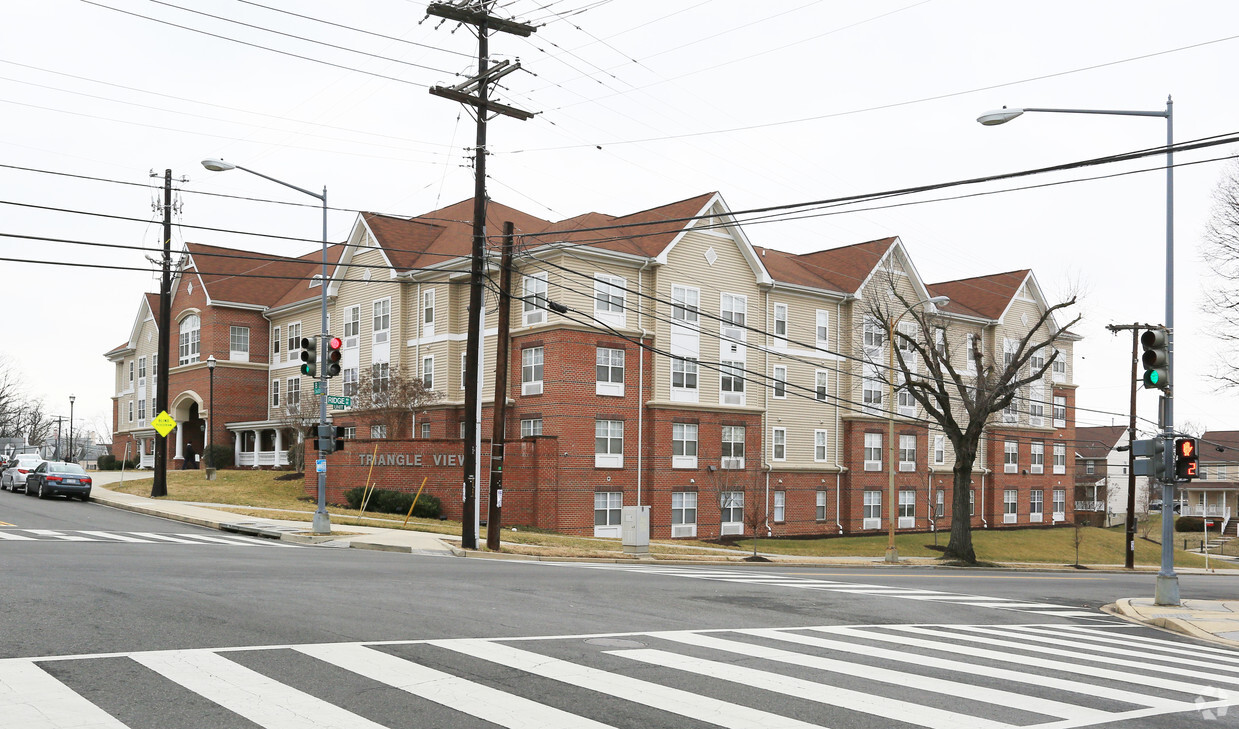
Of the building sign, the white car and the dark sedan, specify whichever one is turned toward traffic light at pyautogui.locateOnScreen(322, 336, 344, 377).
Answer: the building sign

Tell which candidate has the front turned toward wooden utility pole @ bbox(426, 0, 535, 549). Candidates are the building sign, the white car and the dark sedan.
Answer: the building sign

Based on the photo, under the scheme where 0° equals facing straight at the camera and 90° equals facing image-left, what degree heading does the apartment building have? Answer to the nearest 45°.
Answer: approximately 45°

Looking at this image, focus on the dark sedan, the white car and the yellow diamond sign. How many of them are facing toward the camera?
1

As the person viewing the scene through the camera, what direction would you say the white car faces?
facing away from the viewer and to the left of the viewer

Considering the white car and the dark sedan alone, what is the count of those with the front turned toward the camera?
0

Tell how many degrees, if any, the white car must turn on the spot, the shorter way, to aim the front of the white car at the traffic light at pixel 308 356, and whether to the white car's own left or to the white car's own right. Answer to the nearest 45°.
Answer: approximately 135° to the white car's own left

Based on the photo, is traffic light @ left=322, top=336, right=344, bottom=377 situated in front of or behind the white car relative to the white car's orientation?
behind

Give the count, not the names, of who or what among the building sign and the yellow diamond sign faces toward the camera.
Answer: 2

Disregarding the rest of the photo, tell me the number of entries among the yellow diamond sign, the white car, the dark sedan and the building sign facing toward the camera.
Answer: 2
